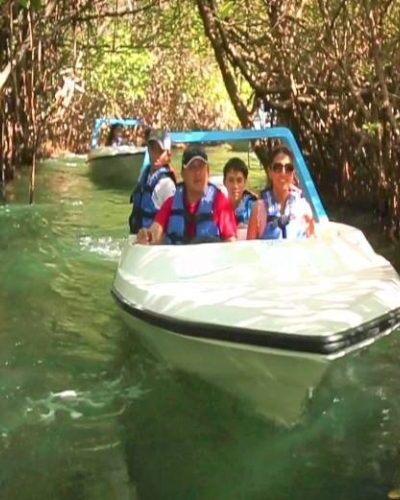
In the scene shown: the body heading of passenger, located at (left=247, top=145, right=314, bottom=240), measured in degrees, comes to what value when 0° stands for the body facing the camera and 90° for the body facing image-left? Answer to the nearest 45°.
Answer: approximately 0°

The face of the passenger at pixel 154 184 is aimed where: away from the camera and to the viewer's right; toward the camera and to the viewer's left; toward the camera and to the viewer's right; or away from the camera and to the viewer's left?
toward the camera and to the viewer's right

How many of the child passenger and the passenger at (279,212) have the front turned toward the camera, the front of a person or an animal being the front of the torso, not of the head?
2

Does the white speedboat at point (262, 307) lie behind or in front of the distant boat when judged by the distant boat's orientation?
in front

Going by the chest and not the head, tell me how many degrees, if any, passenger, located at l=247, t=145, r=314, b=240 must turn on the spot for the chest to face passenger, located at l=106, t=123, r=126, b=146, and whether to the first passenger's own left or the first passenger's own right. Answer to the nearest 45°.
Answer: approximately 180°

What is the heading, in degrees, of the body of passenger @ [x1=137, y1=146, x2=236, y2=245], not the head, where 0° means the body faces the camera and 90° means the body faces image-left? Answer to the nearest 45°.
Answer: approximately 0°
